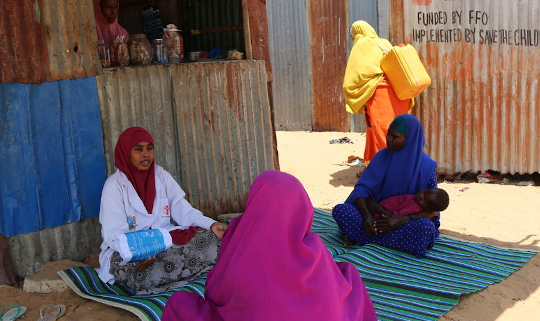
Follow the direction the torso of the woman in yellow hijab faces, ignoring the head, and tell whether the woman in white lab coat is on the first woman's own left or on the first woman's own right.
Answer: on the first woman's own left

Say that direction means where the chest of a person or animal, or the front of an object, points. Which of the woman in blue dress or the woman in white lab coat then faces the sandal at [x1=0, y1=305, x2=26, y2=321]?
the woman in blue dress

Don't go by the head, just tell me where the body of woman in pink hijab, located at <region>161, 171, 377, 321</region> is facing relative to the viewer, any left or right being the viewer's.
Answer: facing away from the viewer

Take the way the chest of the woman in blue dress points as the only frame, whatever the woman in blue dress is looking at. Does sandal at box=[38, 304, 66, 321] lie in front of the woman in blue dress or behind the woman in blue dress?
in front

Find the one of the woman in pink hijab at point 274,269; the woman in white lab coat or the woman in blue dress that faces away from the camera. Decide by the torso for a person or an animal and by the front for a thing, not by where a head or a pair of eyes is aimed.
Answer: the woman in pink hijab

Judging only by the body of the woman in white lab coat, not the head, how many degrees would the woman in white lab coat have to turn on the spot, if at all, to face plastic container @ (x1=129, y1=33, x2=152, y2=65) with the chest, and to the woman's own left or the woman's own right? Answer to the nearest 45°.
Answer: approximately 135° to the woman's own left

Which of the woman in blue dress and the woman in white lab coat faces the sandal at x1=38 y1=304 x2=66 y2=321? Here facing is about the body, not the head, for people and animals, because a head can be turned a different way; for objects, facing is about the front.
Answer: the woman in blue dress

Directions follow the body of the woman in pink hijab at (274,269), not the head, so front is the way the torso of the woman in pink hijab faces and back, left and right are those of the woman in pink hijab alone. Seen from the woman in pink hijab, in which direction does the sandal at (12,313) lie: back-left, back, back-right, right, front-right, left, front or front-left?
front-left

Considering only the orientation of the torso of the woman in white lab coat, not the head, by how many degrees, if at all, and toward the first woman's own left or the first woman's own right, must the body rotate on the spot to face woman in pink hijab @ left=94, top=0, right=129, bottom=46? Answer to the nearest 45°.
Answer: approximately 135° to the first woman's own left

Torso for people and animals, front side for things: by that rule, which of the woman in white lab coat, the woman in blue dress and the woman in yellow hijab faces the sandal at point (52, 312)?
the woman in blue dress

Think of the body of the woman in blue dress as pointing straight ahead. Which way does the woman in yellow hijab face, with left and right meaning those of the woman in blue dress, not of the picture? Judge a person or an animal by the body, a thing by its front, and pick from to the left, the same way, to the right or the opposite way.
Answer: to the right

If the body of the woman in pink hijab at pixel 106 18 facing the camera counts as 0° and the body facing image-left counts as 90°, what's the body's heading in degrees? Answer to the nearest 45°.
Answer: approximately 315°

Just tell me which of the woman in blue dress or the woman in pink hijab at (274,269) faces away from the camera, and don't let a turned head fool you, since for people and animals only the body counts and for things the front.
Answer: the woman in pink hijab

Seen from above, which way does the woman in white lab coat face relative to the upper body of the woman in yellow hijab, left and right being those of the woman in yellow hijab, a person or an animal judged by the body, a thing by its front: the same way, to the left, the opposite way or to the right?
the opposite way

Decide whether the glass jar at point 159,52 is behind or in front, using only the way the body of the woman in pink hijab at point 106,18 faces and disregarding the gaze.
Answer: in front

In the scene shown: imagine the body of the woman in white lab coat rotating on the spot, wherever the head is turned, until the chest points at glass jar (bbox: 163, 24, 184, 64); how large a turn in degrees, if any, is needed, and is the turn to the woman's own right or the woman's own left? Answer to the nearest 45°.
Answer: approximately 135° to the woman's own left
